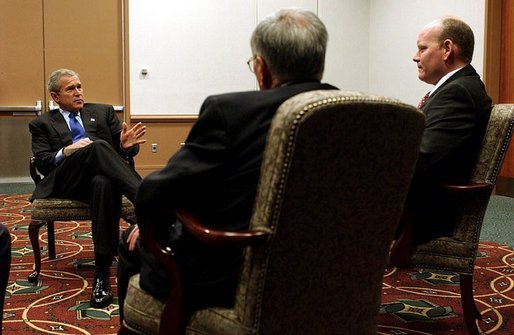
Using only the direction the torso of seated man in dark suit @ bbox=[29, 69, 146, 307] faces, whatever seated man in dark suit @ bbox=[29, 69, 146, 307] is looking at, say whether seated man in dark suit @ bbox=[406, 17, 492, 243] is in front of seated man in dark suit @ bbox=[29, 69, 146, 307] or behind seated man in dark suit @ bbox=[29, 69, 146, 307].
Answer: in front

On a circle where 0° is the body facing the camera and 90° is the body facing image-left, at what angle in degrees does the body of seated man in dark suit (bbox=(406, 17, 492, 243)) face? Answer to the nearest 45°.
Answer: approximately 90°

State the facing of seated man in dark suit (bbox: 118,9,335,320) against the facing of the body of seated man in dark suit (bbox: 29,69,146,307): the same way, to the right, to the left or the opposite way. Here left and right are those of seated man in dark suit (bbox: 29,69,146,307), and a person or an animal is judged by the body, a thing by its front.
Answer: the opposite way

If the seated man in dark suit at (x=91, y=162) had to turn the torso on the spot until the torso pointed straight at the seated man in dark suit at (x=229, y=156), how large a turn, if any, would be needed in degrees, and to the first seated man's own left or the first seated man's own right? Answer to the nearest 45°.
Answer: approximately 45° to the first seated man's own right

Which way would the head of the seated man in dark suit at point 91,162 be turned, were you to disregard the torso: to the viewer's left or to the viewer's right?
to the viewer's right

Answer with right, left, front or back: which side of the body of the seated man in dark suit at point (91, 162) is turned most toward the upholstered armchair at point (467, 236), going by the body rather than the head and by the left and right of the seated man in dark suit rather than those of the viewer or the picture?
front

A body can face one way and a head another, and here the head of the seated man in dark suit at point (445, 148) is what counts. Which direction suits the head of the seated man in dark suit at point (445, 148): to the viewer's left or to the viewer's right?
to the viewer's left

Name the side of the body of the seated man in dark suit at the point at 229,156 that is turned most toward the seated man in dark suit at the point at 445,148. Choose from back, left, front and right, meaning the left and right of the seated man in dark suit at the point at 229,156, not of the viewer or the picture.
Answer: right

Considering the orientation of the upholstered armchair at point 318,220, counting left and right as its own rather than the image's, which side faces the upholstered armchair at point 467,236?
right

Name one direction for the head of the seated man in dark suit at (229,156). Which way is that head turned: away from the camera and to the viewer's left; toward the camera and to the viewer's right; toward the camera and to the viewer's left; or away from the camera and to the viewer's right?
away from the camera and to the viewer's left

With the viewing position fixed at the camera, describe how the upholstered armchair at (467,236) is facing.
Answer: facing to the left of the viewer

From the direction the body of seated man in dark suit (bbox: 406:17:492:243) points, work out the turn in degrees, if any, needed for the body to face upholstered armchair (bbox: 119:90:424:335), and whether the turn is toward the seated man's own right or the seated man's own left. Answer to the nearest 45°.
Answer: approximately 90° to the seated man's own left
